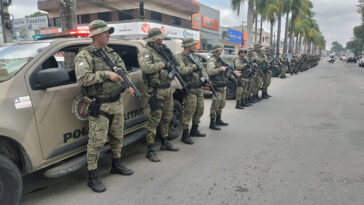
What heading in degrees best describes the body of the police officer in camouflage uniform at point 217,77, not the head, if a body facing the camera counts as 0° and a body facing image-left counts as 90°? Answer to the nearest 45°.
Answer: approximately 315°

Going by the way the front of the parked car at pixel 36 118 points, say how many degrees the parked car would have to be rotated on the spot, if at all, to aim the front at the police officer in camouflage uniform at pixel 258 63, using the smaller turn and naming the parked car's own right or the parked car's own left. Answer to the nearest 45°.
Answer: approximately 180°

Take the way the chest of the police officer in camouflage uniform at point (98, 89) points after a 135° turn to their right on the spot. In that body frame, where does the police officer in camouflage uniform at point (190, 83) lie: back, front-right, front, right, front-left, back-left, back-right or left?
back-right

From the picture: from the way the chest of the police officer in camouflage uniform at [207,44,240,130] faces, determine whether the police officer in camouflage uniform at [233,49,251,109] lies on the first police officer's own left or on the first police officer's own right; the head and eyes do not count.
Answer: on the first police officer's own left

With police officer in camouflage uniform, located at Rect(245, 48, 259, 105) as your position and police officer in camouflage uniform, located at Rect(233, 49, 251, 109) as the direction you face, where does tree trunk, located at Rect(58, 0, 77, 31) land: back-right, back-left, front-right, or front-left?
front-right

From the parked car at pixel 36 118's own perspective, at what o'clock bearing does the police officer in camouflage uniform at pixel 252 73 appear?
The police officer in camouflage uniform is roughly at 6 o'clock from the parked car.

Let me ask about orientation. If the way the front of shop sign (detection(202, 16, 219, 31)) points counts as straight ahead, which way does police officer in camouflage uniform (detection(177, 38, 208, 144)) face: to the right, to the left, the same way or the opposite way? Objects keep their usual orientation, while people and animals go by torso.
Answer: the same way

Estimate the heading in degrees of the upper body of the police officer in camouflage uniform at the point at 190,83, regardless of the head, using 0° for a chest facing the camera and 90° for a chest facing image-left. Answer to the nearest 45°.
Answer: approximately 315°

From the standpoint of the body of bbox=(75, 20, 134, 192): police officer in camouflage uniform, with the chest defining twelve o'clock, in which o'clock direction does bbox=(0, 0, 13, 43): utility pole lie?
The utility pole is roughly at 7 o'clock from the police officer in camouflage uniform.

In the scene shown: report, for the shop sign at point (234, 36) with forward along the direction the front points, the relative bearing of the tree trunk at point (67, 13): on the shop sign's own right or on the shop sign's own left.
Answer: on the shop sign's own right

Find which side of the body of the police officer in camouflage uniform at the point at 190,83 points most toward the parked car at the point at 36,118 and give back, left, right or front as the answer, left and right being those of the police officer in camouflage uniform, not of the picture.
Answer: right

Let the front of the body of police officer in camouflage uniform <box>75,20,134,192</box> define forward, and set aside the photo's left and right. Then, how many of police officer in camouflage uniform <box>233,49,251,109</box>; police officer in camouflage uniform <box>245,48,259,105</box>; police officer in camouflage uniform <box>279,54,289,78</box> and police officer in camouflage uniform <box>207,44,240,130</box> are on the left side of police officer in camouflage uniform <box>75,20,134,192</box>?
4

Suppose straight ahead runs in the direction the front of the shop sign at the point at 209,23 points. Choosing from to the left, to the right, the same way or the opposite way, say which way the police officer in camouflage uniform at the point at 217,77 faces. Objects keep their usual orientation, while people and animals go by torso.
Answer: the same way

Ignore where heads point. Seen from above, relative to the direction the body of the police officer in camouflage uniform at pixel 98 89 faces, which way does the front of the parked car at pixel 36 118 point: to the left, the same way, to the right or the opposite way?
to the right

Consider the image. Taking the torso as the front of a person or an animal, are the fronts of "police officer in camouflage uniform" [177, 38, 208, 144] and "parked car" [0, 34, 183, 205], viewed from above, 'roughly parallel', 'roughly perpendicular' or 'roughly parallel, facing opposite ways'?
roughly perpendicular

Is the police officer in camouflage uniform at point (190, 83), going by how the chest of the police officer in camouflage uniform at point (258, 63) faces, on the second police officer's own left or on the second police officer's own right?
on the second police officer's own right

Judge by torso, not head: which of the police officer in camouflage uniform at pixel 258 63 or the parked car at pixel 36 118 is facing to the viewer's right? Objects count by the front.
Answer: the police officer in camouflage uniform
